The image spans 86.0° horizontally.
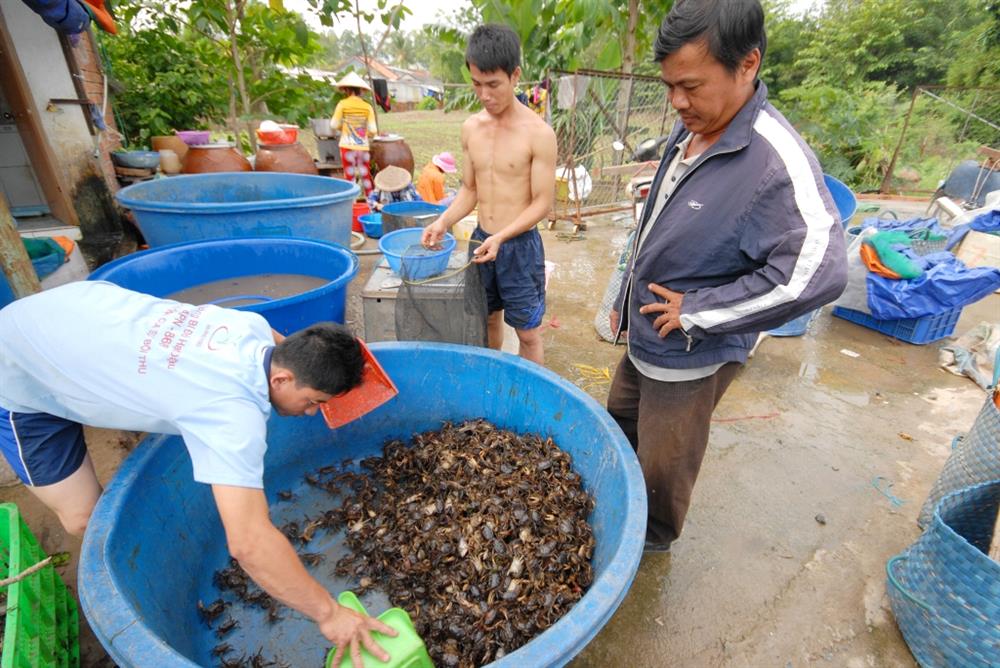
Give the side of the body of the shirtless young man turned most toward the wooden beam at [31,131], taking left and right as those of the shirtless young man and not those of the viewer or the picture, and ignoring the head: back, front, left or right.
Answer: right

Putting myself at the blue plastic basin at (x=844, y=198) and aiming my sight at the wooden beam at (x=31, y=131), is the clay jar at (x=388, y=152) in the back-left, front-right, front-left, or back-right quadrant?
front-right

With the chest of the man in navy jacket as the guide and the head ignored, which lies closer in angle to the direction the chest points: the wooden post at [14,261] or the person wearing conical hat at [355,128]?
the wooden post

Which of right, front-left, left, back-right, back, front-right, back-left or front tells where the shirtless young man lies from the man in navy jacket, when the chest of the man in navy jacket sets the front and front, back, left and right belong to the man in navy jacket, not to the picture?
right

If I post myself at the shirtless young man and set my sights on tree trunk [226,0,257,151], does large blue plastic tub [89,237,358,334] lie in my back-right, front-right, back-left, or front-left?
front-left

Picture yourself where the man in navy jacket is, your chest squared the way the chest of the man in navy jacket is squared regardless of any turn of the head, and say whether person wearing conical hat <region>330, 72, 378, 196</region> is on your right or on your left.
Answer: on your right

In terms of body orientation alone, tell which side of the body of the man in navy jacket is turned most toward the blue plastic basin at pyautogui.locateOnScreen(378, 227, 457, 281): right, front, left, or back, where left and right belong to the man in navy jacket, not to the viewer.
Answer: right

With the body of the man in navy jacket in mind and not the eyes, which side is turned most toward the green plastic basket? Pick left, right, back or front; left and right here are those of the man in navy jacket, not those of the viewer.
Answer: front

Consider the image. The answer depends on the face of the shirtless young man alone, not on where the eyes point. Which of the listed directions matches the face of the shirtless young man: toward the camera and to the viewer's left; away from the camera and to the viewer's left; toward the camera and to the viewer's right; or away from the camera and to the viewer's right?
toward the camera and to the viewer's left

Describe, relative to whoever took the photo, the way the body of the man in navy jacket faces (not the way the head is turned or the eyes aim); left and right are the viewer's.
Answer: facing the viewer and to the left of the viewer

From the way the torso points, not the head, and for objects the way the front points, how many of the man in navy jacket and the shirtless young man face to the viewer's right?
0

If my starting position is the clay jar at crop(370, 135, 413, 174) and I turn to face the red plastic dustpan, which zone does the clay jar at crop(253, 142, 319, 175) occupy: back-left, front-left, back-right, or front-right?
front-right

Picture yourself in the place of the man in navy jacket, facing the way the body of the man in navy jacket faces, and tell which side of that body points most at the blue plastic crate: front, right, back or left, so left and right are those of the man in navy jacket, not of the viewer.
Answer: back

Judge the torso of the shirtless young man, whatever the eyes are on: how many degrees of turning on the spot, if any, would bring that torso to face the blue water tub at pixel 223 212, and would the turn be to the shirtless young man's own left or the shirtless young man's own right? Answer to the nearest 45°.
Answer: approximately 45° to the shirtless young man's own right

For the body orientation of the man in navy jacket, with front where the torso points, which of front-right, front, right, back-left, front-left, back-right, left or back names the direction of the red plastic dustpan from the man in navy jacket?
front-right

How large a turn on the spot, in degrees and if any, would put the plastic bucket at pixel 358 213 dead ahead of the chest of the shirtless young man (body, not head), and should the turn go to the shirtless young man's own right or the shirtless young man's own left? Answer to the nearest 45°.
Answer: approximately 90° to the shirtless young man's own right

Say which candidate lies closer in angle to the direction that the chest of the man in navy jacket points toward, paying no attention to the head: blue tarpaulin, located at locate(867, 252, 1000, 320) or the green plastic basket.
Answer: the green plastic basket

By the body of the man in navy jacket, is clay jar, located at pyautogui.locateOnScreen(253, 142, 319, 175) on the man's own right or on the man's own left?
on the man's own right

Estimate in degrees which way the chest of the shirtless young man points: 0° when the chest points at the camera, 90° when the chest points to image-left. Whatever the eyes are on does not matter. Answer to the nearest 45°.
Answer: approximately 45°
